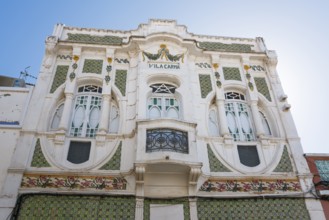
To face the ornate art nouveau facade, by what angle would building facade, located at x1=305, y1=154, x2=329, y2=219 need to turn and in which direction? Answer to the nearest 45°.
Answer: approximately 45° to its right

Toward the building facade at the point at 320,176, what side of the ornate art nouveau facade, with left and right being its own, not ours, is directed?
left

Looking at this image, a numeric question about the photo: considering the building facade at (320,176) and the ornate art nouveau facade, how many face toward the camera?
2

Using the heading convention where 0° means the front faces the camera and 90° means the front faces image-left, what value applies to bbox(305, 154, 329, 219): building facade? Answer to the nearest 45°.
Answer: approximately 0°

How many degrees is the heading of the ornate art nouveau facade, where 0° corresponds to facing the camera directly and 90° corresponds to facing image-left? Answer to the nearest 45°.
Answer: approximately 0°
